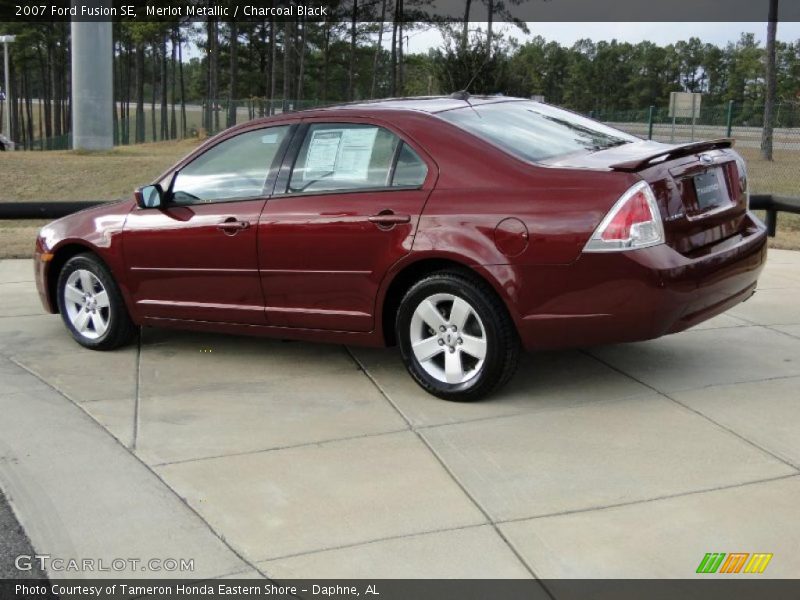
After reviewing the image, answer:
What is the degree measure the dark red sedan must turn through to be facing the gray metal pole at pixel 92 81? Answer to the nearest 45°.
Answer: approximately 45° to its right

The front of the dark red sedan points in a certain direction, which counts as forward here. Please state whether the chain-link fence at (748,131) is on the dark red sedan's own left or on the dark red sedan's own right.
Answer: on the dark red sedan's own right

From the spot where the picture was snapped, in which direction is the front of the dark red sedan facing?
facing away from the viewer and to the left of the viewer

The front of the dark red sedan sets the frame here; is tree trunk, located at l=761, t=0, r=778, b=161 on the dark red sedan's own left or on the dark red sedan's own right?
on the dark red sedan's own right

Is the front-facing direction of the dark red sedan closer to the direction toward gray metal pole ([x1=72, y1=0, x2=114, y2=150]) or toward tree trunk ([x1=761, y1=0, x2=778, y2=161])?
the gray metal pole
